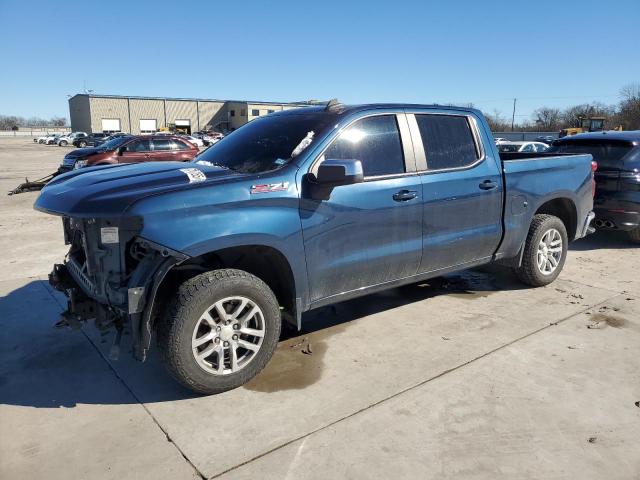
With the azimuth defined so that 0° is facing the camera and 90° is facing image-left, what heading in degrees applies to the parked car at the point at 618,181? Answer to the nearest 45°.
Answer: approximately 225°

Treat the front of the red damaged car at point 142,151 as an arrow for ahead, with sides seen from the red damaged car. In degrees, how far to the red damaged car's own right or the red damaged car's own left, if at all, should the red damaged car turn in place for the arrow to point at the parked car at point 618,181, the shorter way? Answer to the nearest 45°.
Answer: approximately 90° to the red damaged car's own left

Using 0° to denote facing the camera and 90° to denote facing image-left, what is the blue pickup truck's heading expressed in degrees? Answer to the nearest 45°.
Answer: approximately 45°

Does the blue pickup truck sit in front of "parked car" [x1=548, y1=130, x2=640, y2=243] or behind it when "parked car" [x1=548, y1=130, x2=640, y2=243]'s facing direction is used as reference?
behind

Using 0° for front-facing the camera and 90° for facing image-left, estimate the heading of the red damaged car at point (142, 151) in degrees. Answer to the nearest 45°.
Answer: approximately 45°

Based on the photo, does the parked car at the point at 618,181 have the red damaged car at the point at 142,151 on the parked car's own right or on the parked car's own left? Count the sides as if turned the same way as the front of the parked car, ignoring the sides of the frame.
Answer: on the parked car's own left

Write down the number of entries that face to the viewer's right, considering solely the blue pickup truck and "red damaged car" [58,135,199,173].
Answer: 0

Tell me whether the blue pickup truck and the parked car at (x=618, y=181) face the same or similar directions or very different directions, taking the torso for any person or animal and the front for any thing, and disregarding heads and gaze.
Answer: very different directions

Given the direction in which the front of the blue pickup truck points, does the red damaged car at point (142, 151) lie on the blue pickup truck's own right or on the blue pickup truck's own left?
on the blue pickup truck's own right

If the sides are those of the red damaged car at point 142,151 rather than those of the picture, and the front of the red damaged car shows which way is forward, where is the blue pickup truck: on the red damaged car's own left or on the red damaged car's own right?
on the red damaged car's own left
